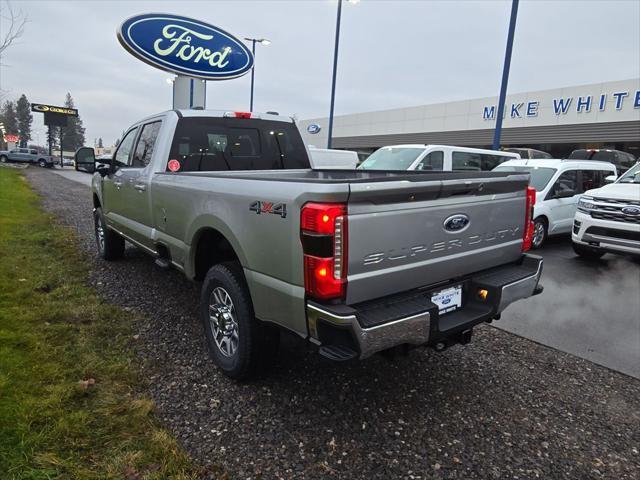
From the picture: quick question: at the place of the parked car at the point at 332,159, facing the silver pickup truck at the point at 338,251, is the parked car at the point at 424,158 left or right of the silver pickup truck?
left

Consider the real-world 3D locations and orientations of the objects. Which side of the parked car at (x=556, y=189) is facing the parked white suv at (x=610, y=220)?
left

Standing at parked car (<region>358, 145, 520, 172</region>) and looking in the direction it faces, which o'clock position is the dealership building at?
The dealership building is roughly at 5 o'clock from the parked car.

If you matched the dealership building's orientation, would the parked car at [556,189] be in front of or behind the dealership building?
in front

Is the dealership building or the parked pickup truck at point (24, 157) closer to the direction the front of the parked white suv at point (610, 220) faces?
the parked pickup truck

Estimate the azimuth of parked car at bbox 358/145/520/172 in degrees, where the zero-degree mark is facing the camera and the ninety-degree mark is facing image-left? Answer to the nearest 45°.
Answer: approximately 45°

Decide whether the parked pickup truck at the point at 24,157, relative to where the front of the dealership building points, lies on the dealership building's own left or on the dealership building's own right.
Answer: on the dealership building's own right

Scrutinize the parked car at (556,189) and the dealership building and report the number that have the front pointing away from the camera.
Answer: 0

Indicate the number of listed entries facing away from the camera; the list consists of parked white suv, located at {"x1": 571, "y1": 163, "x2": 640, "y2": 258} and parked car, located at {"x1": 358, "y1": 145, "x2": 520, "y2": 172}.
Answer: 0

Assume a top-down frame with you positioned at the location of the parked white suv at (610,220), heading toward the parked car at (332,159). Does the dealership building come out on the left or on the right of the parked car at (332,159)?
right

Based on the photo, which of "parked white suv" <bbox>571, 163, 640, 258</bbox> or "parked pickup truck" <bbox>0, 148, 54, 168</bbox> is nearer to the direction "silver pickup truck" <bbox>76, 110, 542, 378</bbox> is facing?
the parked pickup truck

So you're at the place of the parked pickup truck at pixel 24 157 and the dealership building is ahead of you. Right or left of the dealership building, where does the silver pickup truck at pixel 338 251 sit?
right

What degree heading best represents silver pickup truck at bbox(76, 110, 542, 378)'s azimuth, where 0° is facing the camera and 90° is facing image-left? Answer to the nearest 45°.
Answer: approximately 135°

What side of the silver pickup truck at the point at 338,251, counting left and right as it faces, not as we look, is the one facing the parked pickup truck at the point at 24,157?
front

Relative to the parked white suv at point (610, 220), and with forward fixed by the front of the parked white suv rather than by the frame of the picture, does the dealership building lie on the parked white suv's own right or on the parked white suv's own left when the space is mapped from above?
on the parked white suv's own right
